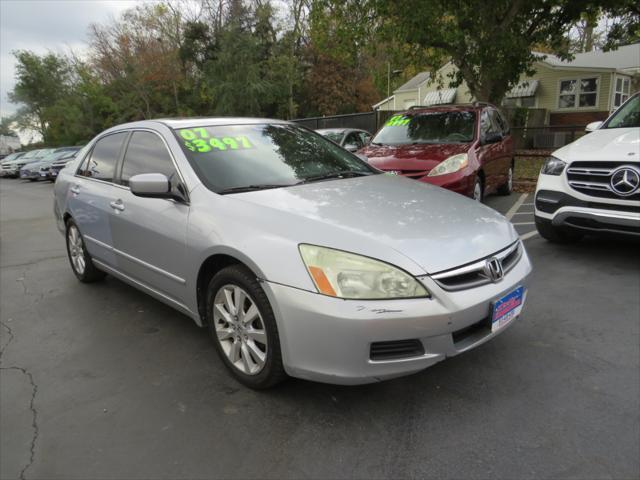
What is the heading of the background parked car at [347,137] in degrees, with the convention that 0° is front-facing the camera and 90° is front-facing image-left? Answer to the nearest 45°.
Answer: approximately 45°

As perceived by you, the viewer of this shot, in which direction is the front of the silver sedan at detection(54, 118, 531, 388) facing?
facing the viewer and to the right of the viewer

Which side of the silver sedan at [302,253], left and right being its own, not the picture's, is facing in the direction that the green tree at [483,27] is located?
left

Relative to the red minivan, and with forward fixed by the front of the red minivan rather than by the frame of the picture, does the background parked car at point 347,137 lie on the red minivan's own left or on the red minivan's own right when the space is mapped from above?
on the red minivan's own right

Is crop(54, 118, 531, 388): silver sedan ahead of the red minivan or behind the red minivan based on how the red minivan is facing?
ahead

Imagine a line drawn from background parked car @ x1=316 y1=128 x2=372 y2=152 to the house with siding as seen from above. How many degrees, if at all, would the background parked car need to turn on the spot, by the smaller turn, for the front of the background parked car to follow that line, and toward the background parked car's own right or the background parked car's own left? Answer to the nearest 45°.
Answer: approximately 180°

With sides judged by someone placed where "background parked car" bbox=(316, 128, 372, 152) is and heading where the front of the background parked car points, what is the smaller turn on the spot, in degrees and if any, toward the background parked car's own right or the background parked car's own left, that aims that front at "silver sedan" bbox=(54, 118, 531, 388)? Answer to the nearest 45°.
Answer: approximately 45° to the background parked car's own left

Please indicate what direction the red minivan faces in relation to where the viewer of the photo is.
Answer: facing the viewer and to the left of the viewer

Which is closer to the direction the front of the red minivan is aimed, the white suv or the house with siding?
the white suv

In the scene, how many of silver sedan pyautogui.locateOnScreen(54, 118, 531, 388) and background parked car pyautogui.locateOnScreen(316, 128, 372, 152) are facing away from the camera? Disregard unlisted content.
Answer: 0

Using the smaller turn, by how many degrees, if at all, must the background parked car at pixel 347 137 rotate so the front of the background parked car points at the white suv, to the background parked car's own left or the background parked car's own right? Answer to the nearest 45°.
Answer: approximately 45° to the background parked car's own left

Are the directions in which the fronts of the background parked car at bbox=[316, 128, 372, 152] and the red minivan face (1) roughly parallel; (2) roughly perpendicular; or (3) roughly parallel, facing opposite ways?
roughly parallel

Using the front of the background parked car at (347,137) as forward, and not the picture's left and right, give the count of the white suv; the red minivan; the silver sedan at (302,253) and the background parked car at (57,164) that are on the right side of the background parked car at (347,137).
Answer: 1

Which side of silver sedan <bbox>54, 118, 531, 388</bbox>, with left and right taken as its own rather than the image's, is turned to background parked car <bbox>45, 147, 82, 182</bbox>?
back

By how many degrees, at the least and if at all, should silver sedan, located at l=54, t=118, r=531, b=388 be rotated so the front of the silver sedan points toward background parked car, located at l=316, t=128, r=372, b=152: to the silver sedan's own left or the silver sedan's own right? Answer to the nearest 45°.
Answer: approximately 135° to the silver sedan's own left

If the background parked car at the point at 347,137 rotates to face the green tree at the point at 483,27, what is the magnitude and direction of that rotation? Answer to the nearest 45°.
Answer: approximately 135° to its left
